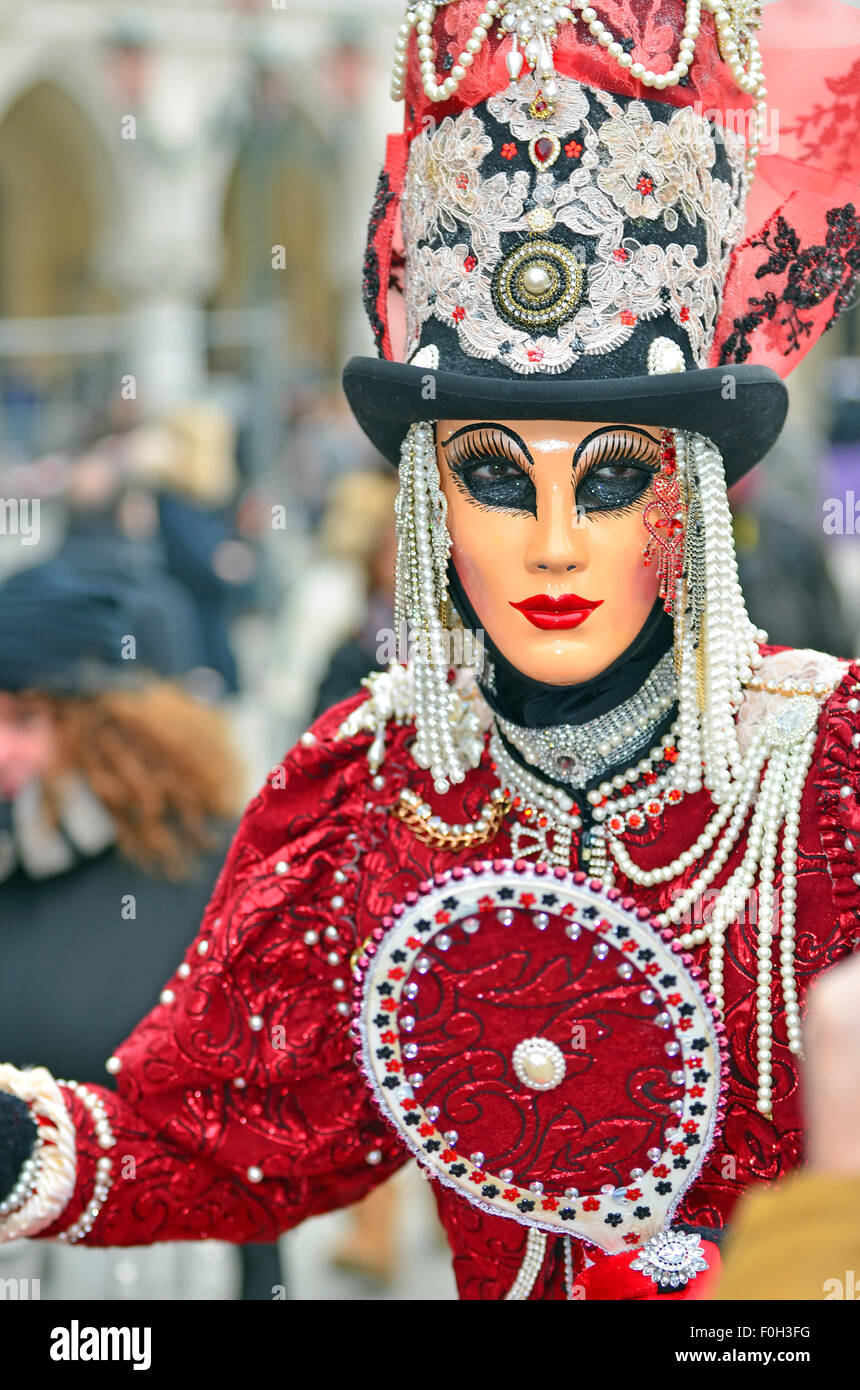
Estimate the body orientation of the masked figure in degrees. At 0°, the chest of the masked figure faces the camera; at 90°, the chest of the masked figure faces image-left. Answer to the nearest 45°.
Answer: approximately 0°
